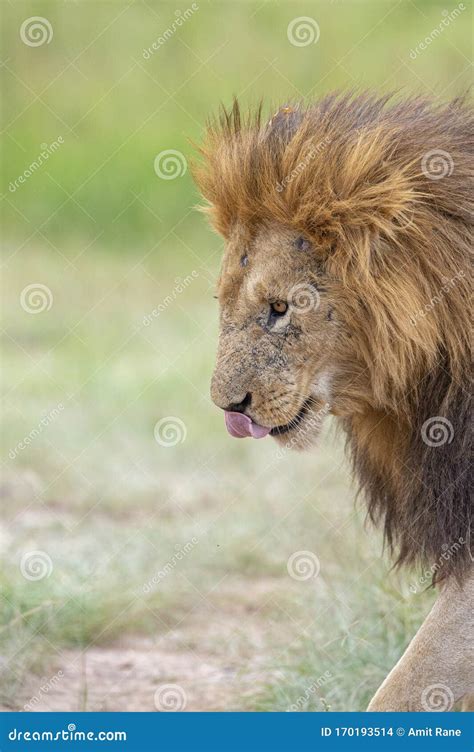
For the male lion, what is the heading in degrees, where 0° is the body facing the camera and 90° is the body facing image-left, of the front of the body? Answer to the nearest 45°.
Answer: approximately 90°
